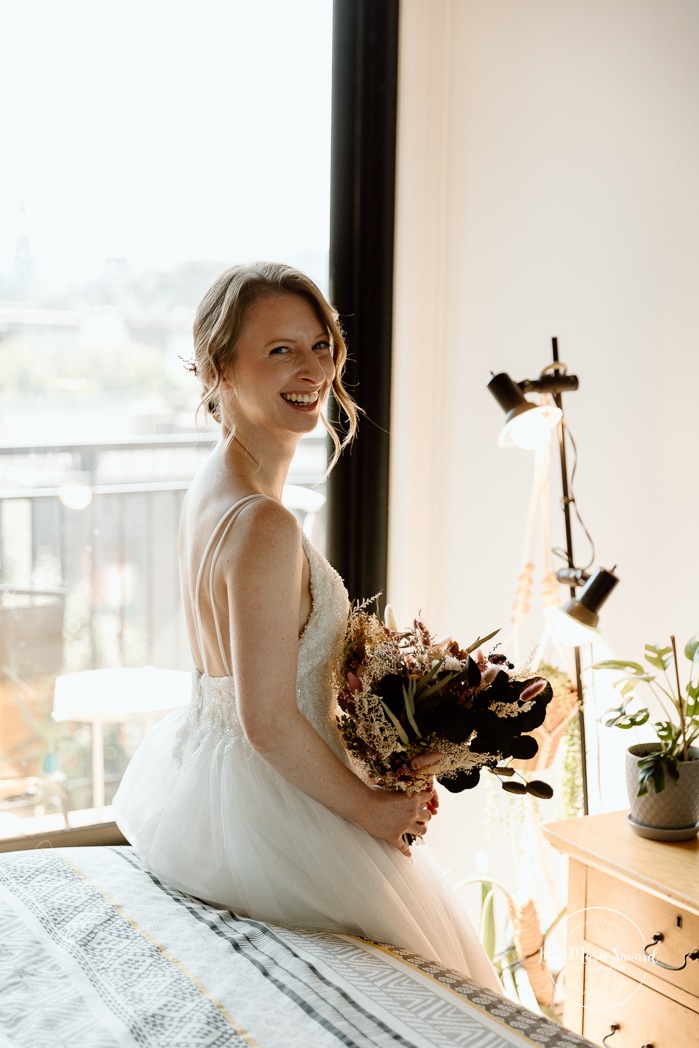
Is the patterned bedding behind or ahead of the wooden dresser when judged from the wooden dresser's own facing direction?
ahead

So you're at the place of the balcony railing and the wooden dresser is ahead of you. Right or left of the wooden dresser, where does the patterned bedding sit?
right

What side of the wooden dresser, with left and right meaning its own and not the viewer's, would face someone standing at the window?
right

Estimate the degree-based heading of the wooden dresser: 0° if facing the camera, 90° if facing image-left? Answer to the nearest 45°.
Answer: approximately 45°
